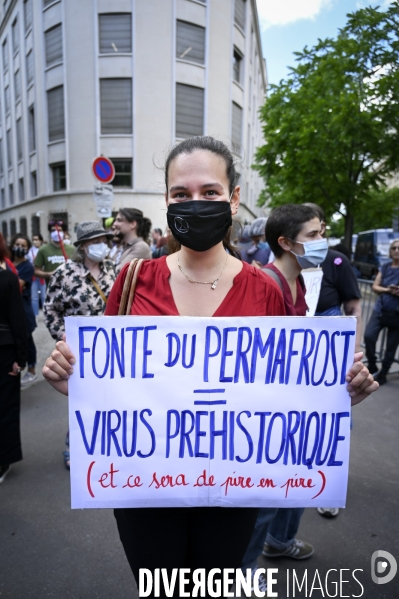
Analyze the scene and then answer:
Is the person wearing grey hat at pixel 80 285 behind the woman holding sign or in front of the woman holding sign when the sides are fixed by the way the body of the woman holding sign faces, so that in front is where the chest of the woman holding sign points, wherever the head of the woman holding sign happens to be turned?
behind

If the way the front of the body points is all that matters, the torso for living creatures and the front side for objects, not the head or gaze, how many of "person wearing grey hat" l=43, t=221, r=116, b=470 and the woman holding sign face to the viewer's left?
0

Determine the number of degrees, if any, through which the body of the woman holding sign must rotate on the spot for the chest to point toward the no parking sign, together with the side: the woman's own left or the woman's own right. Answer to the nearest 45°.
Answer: approximately 180°

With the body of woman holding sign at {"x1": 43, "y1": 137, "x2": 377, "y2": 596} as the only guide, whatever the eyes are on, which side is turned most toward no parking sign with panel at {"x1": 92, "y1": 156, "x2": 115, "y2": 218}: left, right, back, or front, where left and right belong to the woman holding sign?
back

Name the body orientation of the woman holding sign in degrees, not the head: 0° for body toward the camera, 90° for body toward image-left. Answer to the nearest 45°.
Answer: approximately 0°

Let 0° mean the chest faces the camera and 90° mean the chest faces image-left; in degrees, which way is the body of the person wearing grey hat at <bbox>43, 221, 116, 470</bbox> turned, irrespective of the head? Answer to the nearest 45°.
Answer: approximately 315°

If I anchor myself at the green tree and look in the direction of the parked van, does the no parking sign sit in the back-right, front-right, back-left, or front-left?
back-left

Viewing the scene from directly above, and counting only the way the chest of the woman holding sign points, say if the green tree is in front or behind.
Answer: behind

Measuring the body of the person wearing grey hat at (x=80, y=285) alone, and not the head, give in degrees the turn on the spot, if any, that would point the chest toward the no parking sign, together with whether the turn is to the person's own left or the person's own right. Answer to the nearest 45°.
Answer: approximately 135° to the person's own left

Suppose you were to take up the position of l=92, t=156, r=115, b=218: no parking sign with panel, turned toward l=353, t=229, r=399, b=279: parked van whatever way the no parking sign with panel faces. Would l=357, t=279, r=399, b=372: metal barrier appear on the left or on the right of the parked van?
right

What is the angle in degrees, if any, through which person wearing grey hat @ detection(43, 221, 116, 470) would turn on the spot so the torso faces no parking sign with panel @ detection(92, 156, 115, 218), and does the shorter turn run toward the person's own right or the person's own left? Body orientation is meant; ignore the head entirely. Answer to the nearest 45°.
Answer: approximately 135° to the person's own left

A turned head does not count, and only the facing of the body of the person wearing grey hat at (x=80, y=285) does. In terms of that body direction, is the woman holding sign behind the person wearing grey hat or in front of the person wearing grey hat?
in front

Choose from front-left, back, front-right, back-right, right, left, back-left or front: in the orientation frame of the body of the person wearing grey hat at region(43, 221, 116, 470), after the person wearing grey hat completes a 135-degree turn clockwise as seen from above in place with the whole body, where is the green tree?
back-right
